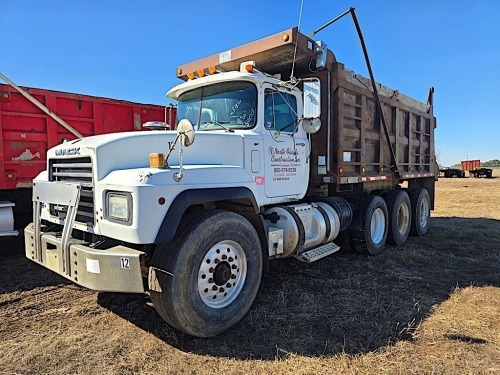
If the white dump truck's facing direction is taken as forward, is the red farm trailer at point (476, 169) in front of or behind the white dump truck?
behind

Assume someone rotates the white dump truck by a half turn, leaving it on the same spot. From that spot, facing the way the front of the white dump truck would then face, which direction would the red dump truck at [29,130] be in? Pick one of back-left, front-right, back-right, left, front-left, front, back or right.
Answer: left

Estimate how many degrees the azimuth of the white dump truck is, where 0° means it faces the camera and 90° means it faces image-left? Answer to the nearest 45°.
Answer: approximately 45°
